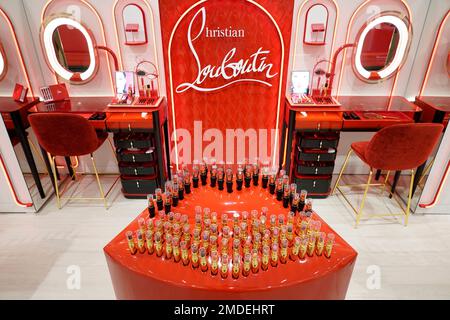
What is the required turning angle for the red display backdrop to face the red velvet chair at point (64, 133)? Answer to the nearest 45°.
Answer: approximately 90° to its right

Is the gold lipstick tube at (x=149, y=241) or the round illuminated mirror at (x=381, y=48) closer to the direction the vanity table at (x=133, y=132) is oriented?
the gold lipstick tube

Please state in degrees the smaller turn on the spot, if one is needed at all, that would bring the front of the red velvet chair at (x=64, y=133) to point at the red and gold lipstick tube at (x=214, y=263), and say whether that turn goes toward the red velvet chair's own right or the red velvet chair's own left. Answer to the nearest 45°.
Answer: approximately 135° to the red velvet chair's own right

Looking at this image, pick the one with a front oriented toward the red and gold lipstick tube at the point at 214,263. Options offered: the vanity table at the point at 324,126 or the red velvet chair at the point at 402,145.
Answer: the vanity table

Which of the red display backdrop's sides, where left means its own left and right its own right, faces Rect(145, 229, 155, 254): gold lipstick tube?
front

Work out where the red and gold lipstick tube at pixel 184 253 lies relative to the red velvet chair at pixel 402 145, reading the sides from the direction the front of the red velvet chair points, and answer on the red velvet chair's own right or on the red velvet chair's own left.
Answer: on the red velvet chair's own left

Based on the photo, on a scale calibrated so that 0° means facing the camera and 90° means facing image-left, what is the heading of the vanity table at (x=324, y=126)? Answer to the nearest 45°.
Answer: approximately 0°

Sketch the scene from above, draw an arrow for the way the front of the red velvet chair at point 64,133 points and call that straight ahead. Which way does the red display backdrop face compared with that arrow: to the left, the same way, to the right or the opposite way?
the opposite way

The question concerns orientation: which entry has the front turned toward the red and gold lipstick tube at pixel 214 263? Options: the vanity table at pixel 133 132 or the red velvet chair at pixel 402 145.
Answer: the vanity table

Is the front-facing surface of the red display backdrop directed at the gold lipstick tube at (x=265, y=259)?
yes
